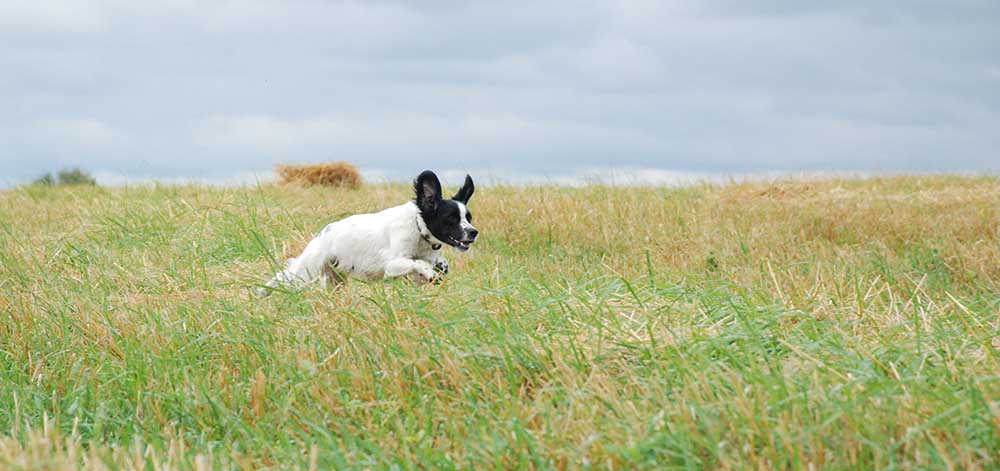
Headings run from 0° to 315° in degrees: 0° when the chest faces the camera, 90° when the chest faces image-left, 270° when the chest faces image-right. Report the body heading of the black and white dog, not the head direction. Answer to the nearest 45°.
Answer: approximately 270°

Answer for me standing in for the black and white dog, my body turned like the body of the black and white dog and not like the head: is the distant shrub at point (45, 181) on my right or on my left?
on my left

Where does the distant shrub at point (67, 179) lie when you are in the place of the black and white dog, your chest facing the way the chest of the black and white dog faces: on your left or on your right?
on your left

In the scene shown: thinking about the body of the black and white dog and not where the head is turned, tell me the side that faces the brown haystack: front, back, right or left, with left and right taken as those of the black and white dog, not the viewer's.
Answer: left
